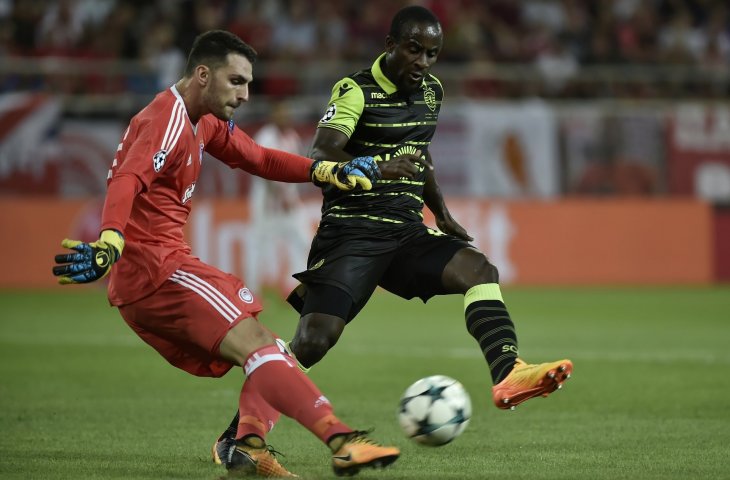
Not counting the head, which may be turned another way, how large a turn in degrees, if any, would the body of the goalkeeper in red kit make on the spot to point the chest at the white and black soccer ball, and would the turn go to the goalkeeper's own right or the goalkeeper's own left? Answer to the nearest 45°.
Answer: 0° — they already face it

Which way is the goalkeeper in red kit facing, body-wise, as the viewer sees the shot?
to the viewer's right
